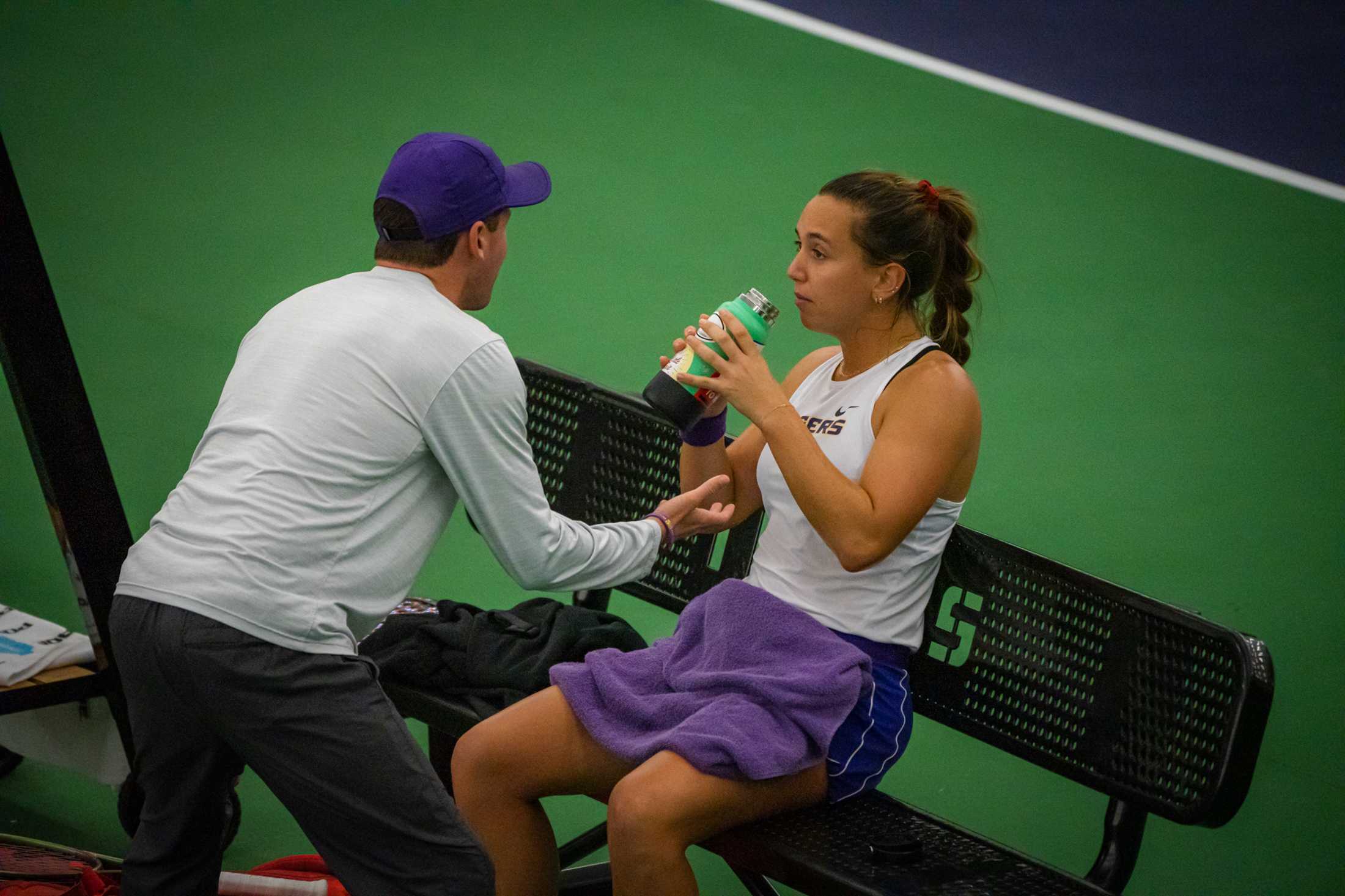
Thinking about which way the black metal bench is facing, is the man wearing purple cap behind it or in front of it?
in front

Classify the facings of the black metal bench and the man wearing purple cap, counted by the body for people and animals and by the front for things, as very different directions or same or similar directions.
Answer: very different directions

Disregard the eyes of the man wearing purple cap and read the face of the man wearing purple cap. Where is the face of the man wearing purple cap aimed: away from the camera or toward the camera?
away from the camera

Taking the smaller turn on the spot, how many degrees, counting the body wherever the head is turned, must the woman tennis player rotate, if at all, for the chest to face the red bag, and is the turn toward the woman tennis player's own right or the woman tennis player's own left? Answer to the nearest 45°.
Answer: approximately 45° to the woman tennis player's own right

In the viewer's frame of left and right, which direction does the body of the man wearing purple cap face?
facing away from the viewer and to the right of the viewer

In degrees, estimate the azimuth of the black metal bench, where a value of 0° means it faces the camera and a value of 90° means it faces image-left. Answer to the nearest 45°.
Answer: approximately 45°

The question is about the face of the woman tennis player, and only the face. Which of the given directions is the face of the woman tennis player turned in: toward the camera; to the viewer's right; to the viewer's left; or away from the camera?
to the viewer's left

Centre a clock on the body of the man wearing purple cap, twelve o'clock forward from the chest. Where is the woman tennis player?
The woman tennis player is roughly at 1 o'clock from the man wearing purple cap.

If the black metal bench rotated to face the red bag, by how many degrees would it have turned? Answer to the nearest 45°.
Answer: approximately 45° to its right

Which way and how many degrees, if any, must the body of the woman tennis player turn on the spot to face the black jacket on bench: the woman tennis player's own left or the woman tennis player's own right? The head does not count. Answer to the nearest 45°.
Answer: approximately 45° to the woman tennis player's own right
